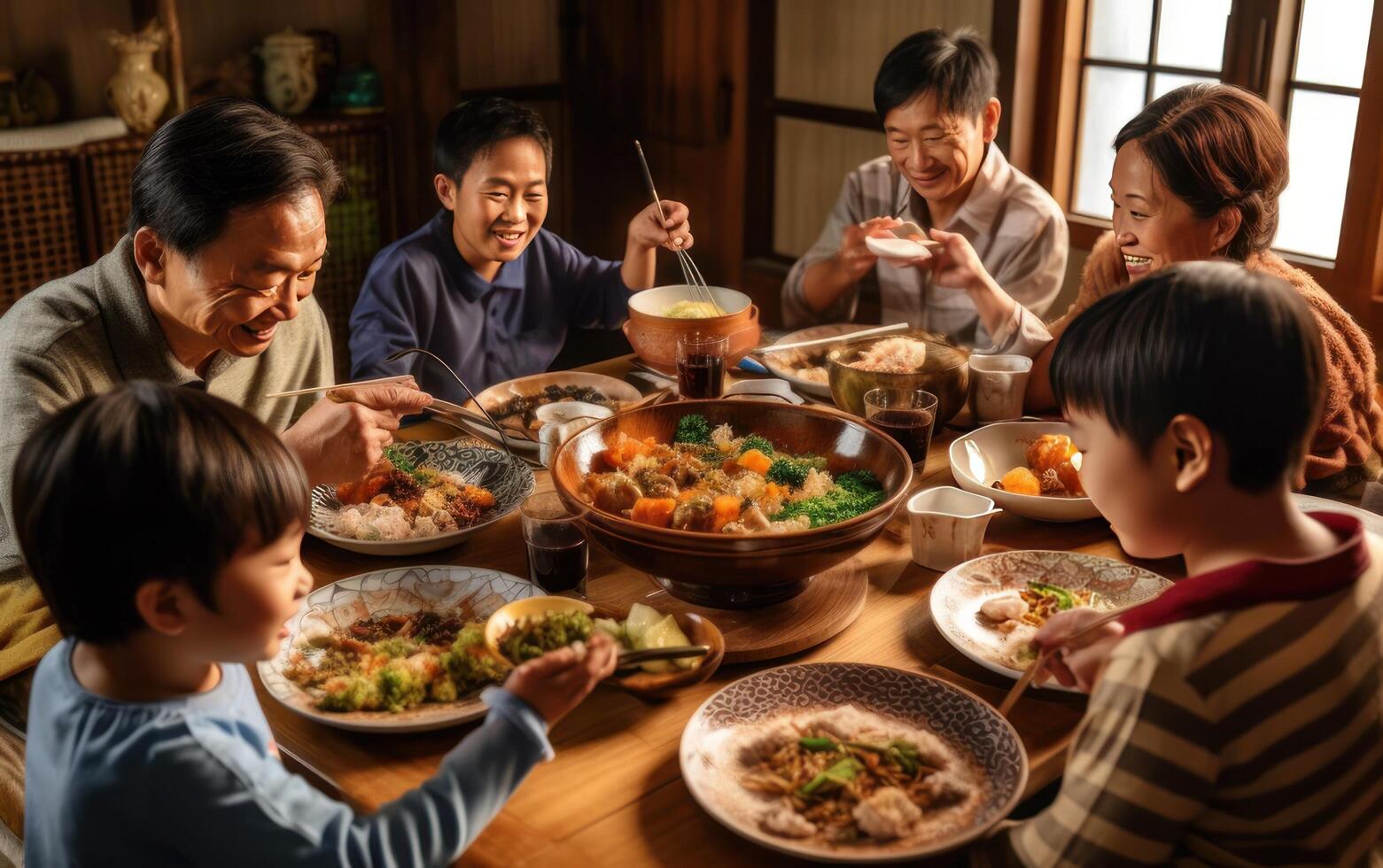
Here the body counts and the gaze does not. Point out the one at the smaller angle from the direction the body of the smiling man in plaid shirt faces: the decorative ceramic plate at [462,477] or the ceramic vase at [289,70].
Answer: the decorative ceramic plate

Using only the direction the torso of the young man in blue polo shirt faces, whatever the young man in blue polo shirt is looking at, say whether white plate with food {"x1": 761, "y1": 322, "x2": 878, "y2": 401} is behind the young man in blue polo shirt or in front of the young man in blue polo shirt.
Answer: in front

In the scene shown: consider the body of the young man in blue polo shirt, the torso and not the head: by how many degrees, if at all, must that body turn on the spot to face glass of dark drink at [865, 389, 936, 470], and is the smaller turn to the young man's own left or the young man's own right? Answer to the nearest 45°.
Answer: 0° — they already face it

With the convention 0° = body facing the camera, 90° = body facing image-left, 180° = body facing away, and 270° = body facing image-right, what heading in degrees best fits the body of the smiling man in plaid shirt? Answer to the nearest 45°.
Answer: approximately 45°

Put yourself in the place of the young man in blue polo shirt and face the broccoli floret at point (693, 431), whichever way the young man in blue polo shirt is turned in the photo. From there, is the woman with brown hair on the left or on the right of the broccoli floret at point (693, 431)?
left

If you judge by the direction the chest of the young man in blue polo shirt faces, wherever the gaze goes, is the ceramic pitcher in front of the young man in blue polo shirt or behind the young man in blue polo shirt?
in front

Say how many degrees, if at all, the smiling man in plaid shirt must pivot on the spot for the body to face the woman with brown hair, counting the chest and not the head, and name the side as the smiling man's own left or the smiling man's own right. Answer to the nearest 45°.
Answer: approximately 90° to the smiling man's own left

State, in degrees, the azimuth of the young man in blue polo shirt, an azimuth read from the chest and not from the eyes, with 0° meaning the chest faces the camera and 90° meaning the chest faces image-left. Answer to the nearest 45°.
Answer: approximately 315°

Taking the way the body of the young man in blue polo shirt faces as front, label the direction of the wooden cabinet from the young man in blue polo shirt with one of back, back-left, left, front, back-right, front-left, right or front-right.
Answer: back

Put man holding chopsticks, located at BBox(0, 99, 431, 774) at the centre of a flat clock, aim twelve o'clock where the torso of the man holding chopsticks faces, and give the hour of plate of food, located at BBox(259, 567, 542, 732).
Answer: The plate of food is roughly at 1 o'clock from the man holding chopsticks.

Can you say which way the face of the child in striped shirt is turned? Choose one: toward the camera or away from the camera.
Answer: away from the camera

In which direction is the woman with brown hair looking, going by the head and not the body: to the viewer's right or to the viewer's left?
to the viewer's left

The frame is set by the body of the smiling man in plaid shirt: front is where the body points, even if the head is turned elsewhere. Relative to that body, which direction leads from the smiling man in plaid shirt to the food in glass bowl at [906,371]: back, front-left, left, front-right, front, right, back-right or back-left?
front-left
